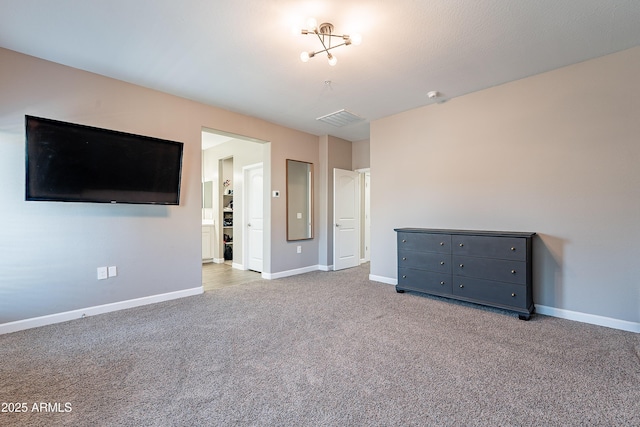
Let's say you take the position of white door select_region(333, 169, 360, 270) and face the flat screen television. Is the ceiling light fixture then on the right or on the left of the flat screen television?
left

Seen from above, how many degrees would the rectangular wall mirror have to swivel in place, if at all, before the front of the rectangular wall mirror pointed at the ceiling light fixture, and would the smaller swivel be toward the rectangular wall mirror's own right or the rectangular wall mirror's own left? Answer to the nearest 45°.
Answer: approximately 45° to the rectangular wall mirror's own right

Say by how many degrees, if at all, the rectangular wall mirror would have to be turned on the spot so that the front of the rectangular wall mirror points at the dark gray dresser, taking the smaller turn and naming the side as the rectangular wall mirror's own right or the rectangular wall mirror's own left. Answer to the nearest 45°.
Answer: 0° — it already faces it

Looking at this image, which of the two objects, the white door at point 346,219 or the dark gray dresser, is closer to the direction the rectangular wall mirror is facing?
the dark gray dresser

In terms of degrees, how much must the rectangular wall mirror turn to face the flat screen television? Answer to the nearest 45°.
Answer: approximately 90° to its right

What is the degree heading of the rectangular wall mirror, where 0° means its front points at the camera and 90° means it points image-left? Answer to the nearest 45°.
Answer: approximately 315°

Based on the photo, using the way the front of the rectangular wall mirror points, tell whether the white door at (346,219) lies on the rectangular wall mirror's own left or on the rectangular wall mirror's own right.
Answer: on the rectangular wall mirror's own left

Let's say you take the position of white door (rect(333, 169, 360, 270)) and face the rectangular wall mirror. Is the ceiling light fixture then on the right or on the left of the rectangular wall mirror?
left

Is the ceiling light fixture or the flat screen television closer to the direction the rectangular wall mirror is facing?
the ceiling light fixture
